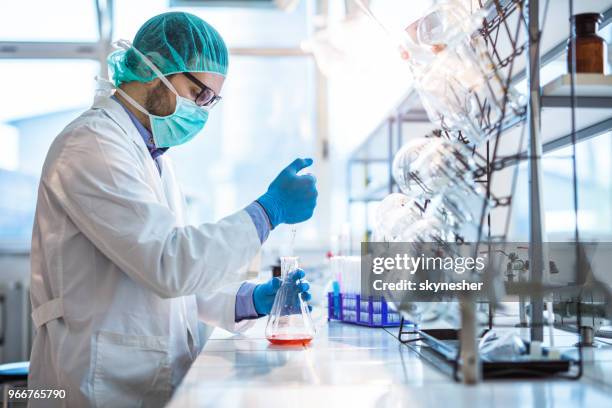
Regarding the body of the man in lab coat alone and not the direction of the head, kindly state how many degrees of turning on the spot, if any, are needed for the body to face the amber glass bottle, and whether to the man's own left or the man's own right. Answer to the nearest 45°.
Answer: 0° — they already face it

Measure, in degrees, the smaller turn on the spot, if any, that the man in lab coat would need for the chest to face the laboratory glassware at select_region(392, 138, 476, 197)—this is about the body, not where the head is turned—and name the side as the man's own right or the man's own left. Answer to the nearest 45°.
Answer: approximately 45° to the man's own right

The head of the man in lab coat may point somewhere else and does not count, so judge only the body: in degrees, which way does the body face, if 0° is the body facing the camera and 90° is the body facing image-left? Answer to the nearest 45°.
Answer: approximately 270°
